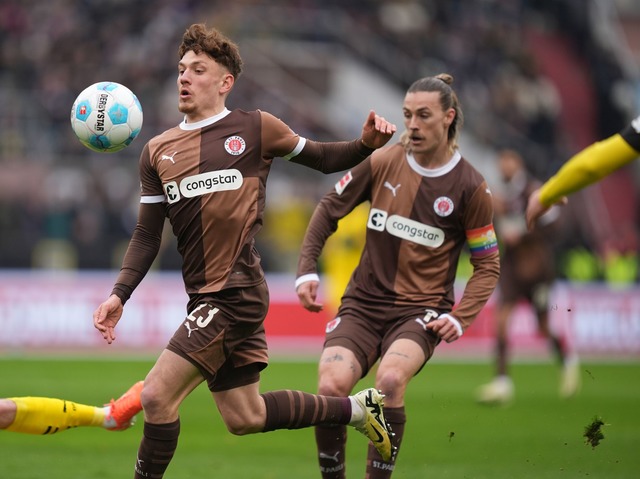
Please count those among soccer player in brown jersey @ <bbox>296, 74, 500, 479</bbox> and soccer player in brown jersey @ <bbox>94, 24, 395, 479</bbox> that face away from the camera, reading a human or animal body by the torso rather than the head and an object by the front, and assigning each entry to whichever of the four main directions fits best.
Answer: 0

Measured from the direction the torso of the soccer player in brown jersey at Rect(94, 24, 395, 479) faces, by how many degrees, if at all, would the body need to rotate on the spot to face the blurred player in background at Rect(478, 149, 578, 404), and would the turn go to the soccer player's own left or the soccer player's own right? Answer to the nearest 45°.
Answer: approximately 180°

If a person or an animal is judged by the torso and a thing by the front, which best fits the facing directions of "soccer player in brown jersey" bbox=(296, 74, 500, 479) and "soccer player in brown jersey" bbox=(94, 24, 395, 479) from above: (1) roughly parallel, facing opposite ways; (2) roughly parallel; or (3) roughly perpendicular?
roughly parallel

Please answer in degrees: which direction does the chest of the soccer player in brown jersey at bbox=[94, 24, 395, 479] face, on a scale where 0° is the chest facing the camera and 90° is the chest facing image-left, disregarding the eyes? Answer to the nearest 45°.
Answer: approximately 45°

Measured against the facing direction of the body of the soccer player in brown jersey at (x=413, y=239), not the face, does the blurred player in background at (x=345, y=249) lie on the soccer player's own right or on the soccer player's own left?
on the soccer player's own right

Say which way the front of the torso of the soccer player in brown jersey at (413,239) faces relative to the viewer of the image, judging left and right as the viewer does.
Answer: facing the viewer and to the left of the viewer

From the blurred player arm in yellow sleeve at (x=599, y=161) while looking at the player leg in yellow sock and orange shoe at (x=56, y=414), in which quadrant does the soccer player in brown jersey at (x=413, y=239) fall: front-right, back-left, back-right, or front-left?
front-right

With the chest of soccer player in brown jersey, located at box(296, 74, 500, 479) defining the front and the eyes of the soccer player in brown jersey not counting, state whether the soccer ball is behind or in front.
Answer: in front

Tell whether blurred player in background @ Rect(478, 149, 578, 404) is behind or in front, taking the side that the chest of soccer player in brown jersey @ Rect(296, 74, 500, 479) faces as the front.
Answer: behind

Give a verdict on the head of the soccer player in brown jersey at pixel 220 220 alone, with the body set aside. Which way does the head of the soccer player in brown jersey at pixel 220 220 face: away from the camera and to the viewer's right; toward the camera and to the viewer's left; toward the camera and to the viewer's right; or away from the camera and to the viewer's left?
toward the camera and to the viewer's left
